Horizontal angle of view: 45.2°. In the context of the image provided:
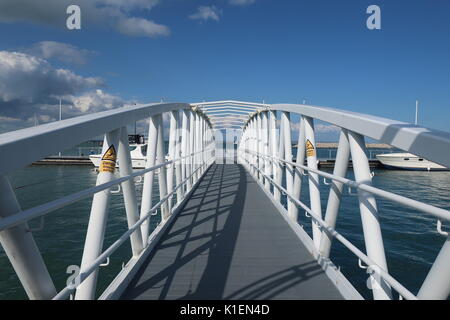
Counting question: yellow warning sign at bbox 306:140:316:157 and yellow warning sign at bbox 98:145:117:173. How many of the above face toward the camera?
2

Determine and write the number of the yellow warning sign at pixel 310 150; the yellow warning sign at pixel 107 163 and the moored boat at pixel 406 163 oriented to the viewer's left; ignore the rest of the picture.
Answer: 1

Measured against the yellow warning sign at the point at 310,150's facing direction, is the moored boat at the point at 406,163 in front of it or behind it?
behind

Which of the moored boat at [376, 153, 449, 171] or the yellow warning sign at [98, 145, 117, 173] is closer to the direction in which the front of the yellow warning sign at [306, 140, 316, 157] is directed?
the yellow warning sign

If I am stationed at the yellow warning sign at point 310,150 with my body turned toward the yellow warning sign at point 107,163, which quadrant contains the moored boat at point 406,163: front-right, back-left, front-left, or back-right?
back-right

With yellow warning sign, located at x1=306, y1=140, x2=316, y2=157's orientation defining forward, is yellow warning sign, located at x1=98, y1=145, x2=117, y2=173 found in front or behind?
in front

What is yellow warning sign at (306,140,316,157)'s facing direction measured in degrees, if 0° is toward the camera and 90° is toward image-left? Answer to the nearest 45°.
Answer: approximately 0°

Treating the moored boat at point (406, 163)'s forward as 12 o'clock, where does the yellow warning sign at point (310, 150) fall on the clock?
The yellow warning sign is roughly at 9 o'clock from the moored boat.

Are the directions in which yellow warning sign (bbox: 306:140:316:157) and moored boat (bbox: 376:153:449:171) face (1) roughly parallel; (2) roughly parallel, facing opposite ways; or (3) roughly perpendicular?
roughly perpendicular

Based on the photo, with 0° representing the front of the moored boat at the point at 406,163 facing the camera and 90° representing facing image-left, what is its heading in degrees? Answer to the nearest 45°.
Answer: approximately 90°

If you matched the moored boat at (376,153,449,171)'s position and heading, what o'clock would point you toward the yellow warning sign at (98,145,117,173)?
The yellow warning sign is roughly at 9 o'clock from the moored boat.

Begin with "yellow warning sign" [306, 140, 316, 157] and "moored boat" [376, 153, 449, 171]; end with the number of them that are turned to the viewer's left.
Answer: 1
